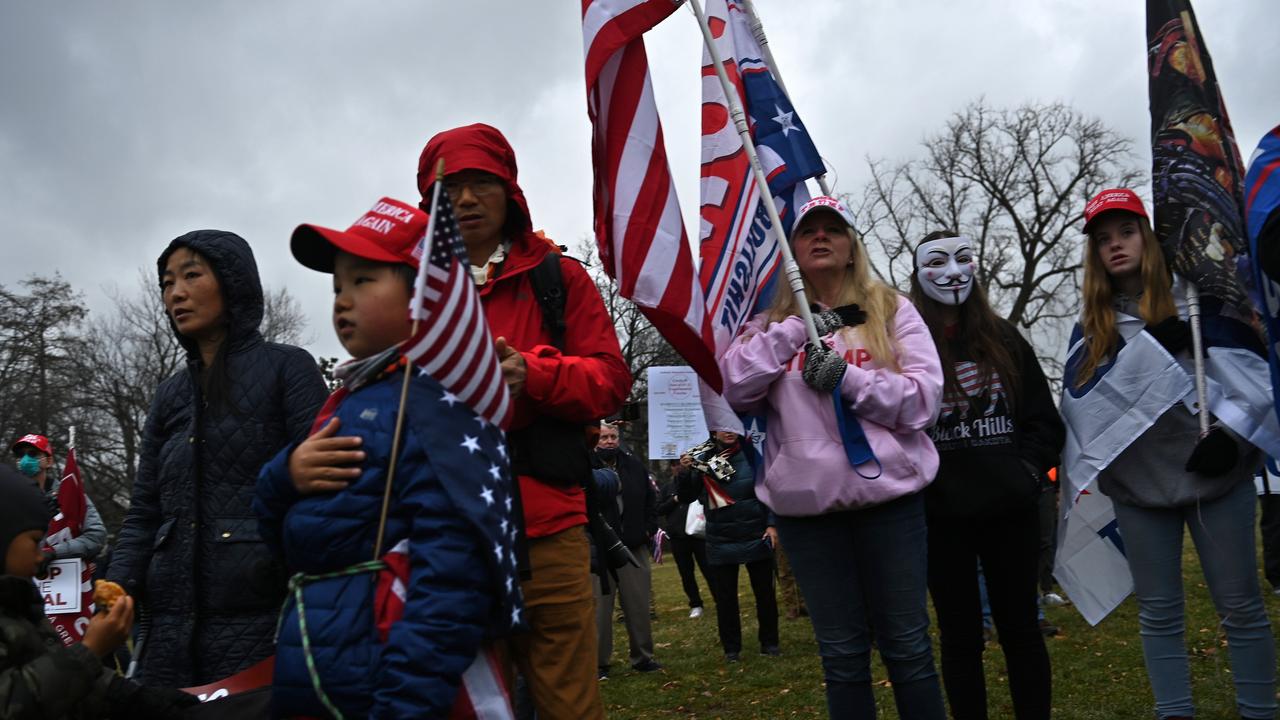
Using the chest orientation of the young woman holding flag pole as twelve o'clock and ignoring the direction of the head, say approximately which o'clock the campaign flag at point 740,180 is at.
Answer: The campaign flag is roughly at 2 o'clock from the young woman holding flag pole.

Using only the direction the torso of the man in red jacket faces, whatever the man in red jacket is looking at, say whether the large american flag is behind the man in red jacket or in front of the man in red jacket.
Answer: behind

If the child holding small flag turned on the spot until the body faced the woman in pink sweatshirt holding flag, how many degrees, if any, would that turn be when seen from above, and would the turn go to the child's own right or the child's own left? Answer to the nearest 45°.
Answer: approximately 180°

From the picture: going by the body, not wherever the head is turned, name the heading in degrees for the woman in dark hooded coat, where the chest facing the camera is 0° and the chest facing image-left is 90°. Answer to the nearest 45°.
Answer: approximately 45°

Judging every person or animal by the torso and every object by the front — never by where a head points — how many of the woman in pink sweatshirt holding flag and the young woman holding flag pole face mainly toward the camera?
2

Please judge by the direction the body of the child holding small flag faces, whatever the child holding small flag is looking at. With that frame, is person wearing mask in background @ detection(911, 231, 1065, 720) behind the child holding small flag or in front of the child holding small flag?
behind

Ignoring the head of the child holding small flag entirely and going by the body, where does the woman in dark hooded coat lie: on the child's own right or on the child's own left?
on the child's own right

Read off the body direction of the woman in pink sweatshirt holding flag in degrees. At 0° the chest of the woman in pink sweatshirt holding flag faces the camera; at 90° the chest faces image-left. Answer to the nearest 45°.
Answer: approximately 0°

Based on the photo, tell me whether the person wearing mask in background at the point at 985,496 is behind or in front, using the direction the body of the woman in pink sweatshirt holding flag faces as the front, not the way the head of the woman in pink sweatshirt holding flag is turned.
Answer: behind
